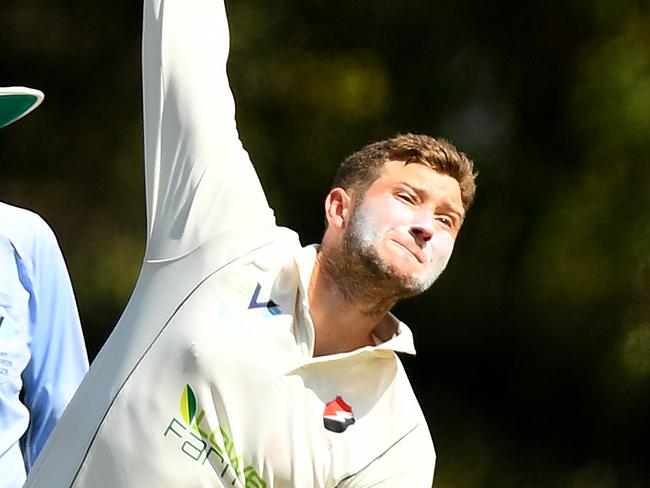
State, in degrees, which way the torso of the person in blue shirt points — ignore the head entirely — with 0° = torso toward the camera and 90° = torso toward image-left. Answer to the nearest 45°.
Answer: approximately 0°
